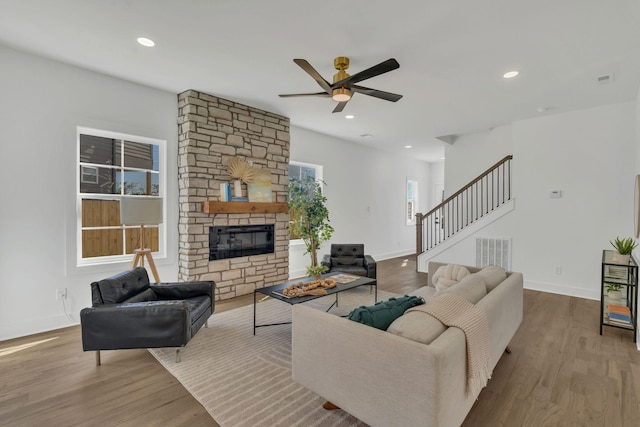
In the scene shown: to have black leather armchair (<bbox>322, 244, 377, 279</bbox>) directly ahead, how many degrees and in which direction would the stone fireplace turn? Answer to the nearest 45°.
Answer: approximately 45° to its left

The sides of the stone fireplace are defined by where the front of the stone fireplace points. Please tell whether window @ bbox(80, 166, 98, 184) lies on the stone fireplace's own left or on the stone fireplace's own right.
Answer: on the stone fireplace's own right

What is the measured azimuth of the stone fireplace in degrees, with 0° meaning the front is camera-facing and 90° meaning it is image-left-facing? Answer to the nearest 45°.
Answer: approximately 315°

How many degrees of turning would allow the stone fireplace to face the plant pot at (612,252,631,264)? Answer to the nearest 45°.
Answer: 0° — it already faces it

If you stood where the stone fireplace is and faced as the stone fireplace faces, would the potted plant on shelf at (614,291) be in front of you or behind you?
in front

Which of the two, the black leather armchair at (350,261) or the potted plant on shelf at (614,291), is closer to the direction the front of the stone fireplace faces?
the potted plant on shelf

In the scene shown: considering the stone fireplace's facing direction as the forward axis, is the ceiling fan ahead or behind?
ahead

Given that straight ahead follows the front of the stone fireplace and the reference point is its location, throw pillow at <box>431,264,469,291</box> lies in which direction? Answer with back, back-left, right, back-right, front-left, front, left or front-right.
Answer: front

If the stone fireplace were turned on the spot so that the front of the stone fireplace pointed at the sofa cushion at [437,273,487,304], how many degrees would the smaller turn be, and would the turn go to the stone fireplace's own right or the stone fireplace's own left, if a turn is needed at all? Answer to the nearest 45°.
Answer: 0° — it already faces it

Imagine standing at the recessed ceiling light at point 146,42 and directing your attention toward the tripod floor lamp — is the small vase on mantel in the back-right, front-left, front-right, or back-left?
front-right

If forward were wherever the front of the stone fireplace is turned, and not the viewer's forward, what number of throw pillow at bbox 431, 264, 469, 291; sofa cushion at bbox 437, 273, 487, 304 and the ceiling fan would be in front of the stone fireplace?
3

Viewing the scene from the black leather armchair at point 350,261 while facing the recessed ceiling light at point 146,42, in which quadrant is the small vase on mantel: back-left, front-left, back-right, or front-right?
front-right
